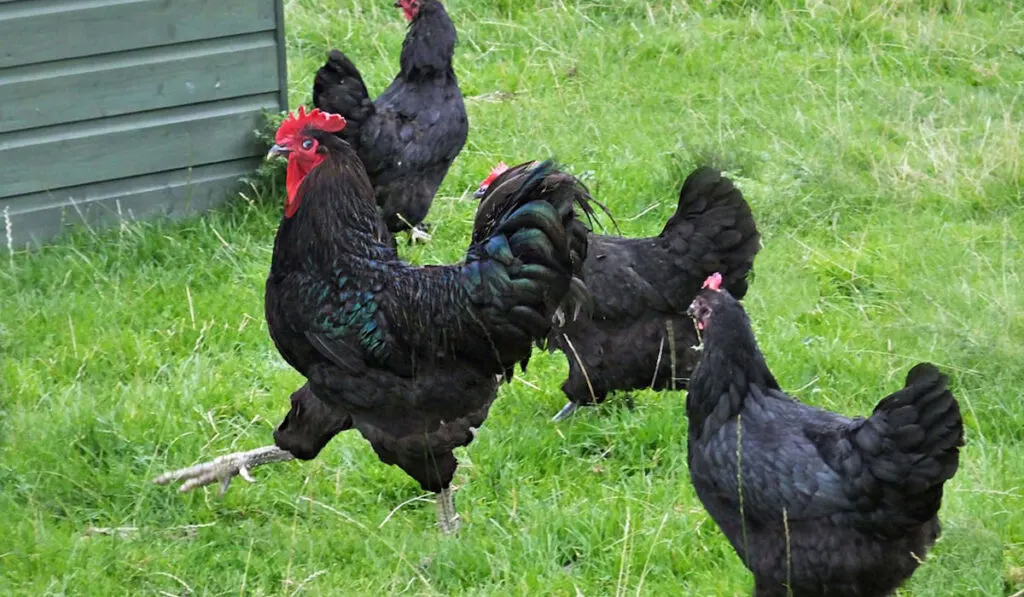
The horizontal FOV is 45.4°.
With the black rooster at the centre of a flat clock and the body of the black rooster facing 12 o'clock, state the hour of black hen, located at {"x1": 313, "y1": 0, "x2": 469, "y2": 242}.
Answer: The black hen is roughly at 3 o'clock from the black rooster.

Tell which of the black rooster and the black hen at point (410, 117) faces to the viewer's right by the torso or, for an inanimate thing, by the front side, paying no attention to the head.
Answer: the black hen

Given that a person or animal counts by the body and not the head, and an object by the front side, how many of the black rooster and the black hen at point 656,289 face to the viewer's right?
0

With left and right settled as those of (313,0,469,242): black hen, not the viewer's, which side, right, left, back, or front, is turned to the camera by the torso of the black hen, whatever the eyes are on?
right

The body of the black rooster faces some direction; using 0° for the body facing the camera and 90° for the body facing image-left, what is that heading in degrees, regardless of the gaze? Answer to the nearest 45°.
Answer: approximately 90°

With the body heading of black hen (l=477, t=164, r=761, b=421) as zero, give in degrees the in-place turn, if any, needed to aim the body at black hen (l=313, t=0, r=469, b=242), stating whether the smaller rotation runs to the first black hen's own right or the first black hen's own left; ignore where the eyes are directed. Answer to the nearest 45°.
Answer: approximately 45° to the first black hen's own right

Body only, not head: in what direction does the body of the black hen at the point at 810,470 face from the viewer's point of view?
to the viewer's left

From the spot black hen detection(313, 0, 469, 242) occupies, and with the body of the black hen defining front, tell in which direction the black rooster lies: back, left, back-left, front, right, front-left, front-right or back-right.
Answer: right

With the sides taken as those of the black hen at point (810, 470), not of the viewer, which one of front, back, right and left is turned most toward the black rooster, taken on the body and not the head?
front

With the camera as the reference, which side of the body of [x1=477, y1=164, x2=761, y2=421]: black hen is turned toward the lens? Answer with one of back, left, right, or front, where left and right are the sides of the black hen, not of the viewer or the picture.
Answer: left
